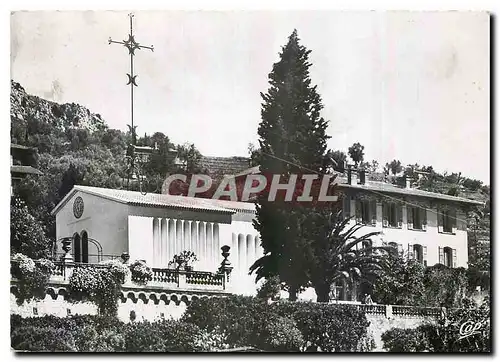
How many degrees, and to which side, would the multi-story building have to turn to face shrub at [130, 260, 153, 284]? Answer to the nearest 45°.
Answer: approximately 45° to its right
